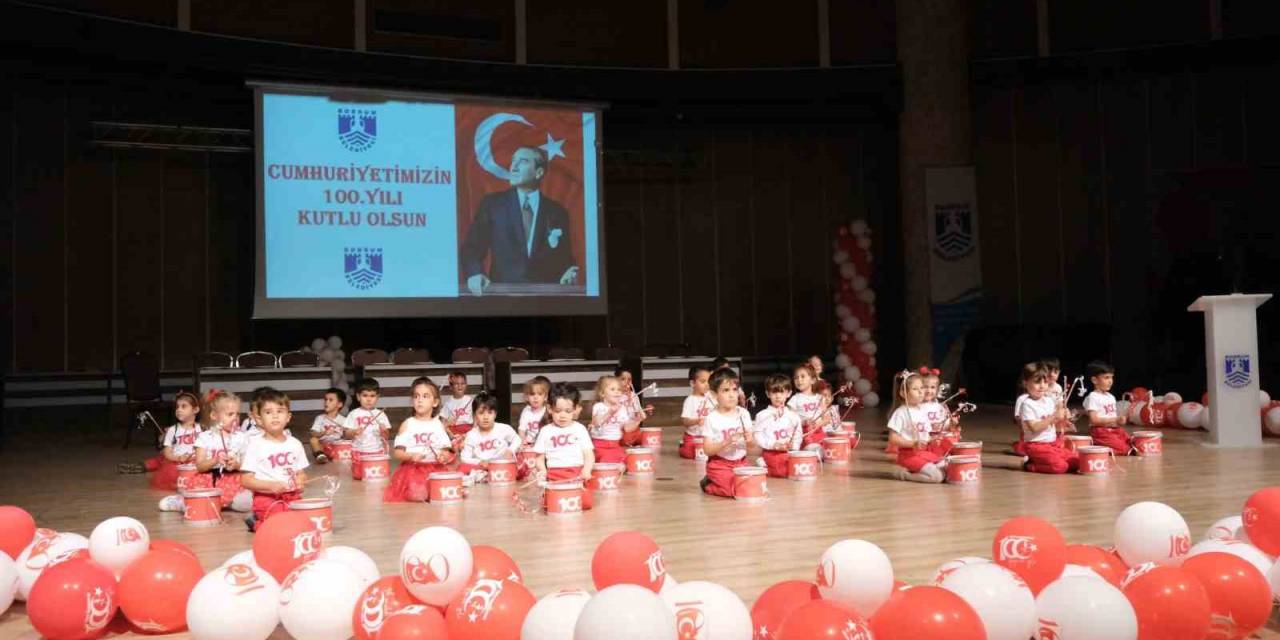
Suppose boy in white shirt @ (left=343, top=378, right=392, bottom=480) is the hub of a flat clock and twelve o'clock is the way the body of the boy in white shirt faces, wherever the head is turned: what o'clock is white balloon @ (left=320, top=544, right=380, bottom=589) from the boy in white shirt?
The white balloon is roughly at 12 o'clock from the boy in white shirt.

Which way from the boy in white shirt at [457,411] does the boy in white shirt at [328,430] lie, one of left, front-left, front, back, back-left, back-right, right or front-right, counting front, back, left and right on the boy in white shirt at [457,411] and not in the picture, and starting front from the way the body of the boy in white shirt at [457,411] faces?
right

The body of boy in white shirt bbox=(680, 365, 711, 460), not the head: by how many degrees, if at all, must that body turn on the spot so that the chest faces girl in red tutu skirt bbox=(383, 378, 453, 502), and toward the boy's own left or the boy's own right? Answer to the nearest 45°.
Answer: approximately 90° to the boy's own right

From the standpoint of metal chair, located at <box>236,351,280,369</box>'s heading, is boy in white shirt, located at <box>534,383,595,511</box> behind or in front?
in front

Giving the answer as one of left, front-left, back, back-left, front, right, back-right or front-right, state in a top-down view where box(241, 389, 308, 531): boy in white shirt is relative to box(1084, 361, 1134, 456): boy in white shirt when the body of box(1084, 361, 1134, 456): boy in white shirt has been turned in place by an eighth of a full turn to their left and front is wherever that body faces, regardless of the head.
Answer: back-right

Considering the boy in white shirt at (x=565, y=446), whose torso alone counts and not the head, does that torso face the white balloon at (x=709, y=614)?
yes

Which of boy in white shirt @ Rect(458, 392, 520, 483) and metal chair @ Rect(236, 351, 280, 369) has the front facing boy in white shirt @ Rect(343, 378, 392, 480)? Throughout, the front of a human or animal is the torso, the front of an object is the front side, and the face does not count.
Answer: the metal chair

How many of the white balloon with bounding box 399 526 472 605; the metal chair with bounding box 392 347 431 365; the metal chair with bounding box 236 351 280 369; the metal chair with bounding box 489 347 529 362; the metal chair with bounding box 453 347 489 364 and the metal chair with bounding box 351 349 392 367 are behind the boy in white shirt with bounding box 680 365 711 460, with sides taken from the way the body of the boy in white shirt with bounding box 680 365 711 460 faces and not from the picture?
5

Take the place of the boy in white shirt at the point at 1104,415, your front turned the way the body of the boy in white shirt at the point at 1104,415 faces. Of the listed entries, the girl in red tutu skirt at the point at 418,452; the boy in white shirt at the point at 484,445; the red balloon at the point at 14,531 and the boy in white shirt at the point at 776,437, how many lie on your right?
4

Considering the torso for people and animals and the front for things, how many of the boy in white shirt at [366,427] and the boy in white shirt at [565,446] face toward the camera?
2

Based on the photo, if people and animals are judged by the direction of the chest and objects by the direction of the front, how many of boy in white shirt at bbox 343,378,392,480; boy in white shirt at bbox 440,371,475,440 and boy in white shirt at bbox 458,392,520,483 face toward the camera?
3

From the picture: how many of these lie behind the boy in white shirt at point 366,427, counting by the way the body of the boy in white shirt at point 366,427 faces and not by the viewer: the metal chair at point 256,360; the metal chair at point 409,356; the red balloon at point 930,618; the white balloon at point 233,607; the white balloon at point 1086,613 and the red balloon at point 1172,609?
2

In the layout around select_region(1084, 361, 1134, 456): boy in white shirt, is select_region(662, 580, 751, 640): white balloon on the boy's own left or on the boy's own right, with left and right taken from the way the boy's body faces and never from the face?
on the boy's own right

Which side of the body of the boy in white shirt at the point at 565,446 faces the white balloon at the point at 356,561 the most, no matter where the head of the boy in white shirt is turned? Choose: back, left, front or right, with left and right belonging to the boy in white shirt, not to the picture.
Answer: front
